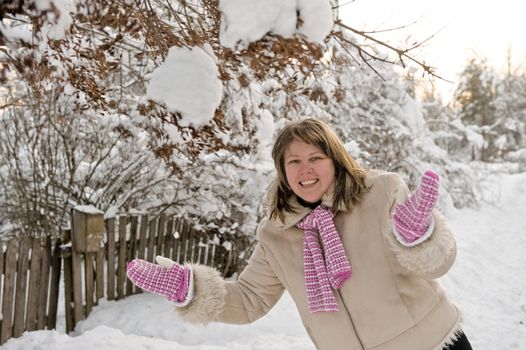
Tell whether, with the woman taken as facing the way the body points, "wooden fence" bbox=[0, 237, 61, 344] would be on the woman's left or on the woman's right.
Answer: on the woman's right

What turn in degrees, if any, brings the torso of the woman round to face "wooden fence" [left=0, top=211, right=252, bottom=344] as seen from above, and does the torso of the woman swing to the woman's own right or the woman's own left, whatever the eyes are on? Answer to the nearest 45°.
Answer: approximately 135° to the woman's own right

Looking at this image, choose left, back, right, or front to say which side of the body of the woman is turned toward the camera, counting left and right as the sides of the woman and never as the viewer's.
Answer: front
